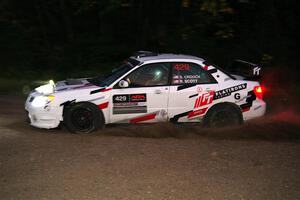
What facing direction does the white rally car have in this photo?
to the viewer's left
